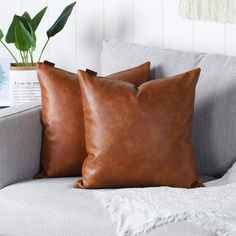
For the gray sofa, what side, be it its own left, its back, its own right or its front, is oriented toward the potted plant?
right

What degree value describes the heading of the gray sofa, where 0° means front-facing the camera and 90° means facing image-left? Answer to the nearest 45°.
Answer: approximately 45°
